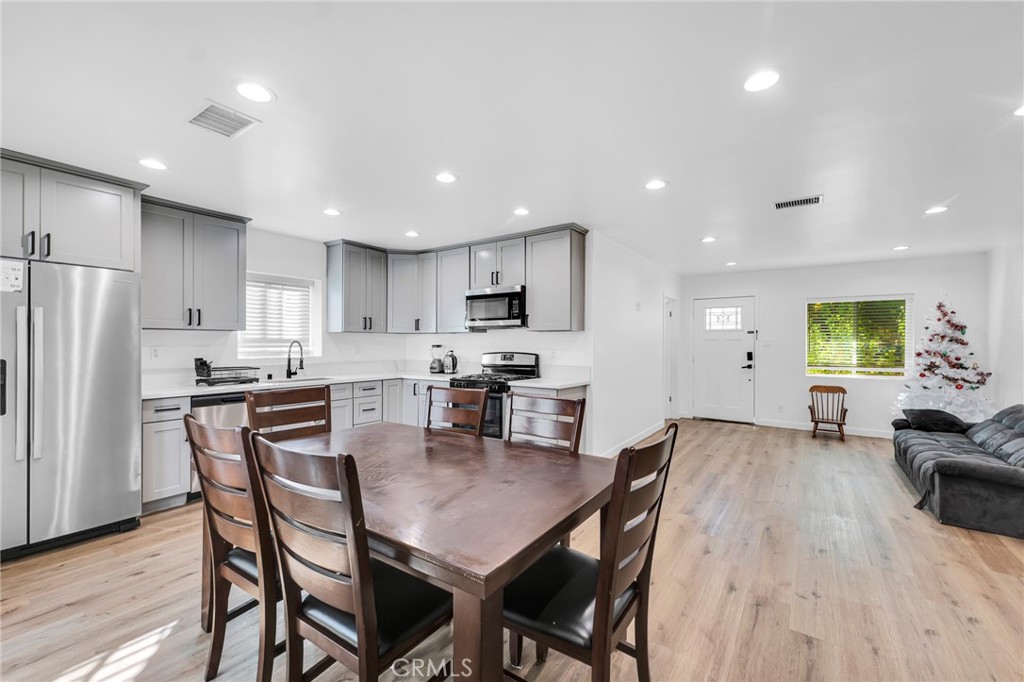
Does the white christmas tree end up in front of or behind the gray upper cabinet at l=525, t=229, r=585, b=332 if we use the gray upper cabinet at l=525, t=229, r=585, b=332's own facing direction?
behind

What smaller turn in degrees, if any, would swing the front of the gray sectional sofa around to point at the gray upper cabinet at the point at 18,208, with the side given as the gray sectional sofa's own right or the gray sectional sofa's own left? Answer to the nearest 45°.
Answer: approximately 45° to the gray sectional sofa's own left

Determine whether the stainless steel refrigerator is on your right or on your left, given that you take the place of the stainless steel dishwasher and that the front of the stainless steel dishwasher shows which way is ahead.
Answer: on your right

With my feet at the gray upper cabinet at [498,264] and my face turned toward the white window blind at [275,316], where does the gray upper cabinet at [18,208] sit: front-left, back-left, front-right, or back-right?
front-left

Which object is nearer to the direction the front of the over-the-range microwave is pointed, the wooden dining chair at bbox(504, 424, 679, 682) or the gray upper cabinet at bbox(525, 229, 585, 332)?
the wooden dining chair

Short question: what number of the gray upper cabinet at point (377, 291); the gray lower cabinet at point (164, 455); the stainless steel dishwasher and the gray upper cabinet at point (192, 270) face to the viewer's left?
0

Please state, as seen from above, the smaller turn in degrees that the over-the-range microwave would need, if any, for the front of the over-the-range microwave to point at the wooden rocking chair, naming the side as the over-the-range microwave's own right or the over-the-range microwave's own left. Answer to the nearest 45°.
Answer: approximately 135° to the over-the-range microwave's own left

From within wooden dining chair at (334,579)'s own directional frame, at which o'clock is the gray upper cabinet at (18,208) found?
The gray upper cabinet is roughly at 9 o'clock from the wooden dining chair.

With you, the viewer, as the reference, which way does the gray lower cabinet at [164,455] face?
facing the viewer and to the right of the viewer

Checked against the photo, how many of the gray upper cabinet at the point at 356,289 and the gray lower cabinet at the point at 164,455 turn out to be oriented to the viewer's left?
0

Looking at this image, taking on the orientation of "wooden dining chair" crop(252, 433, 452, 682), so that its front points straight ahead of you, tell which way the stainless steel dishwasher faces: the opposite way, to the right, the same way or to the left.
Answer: to the right

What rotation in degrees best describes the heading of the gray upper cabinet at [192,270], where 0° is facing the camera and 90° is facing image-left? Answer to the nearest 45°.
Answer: approximately 315°

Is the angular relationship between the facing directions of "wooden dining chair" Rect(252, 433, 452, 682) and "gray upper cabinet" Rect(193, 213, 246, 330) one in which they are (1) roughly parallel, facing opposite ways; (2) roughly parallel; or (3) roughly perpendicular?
roughly perpendicular

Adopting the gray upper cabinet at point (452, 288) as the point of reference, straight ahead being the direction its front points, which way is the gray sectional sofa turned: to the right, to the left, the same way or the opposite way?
to the right

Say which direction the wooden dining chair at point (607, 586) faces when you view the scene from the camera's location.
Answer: facing away from the viewer and to the left of the viewer

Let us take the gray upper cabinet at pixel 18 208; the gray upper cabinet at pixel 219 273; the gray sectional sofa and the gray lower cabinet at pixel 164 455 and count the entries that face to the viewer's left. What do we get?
1

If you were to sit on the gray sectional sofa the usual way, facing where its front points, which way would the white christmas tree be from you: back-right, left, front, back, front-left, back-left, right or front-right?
right
